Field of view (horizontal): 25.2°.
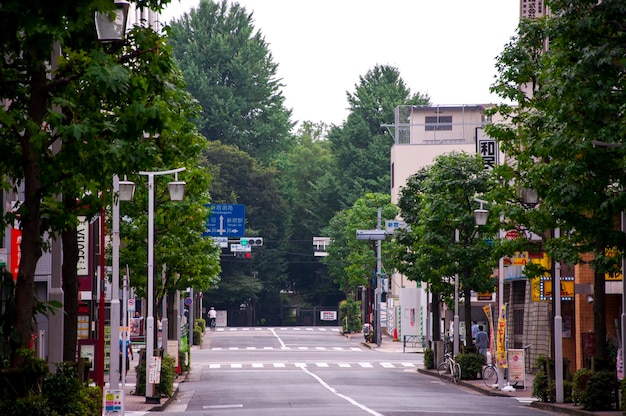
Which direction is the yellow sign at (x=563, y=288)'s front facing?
toward the camera

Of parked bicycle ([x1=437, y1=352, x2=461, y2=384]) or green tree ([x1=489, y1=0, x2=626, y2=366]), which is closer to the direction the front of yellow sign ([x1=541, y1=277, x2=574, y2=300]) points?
the green tree

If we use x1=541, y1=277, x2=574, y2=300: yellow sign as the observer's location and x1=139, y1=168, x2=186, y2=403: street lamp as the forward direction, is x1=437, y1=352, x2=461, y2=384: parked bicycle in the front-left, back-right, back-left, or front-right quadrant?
front-right

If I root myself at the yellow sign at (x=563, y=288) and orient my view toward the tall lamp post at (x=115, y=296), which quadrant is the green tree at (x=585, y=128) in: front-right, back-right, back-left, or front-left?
front-left

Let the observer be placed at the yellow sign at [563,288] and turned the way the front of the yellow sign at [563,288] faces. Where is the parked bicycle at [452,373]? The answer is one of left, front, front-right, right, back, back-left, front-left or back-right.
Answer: right

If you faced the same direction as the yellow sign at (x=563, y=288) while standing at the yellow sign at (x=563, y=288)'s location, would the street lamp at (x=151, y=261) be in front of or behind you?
in front

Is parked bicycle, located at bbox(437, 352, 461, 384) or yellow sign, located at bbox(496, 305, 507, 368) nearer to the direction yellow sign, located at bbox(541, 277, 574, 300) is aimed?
the yellow sign

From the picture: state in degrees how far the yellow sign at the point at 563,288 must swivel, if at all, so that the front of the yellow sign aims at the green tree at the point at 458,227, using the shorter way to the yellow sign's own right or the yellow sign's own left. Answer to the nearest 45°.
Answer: approximately 135° to the yellow sign's own right

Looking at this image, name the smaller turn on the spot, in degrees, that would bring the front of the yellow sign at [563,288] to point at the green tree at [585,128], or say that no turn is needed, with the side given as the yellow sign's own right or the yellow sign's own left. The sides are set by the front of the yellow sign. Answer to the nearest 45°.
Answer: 0° — it already faces it
